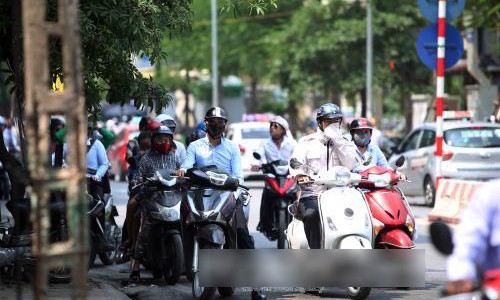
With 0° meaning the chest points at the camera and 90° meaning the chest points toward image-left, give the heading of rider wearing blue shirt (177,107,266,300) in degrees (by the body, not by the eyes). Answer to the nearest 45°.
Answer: approximately 0°

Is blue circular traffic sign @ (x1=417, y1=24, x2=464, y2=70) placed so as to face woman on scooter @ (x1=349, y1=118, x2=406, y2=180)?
no

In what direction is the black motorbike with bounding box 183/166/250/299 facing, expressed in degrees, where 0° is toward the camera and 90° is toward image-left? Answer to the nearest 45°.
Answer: approximately 0°

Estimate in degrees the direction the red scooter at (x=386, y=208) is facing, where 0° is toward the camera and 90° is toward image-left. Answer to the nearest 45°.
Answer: approximately 315°

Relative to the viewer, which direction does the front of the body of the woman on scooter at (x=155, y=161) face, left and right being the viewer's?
facing the viewer

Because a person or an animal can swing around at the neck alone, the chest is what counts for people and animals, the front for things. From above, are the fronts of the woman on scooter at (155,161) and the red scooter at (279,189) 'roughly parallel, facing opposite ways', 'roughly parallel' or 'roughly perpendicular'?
roughly parallel

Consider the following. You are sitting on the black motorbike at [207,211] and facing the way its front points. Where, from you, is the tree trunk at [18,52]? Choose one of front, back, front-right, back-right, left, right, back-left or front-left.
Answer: right

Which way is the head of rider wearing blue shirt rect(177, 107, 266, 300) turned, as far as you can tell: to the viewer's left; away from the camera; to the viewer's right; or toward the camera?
toward the camera

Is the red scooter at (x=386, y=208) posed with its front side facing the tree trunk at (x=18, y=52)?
no

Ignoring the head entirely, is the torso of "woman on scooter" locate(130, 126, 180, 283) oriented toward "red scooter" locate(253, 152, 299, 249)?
no

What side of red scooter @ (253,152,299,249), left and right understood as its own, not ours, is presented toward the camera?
front

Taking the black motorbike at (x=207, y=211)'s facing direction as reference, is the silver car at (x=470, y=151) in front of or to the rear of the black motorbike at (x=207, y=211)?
to the rear
